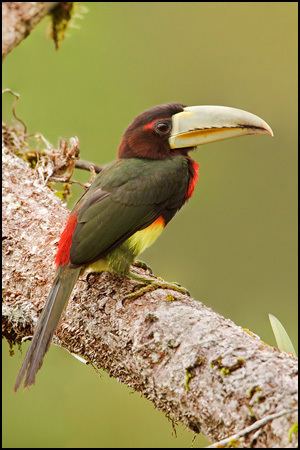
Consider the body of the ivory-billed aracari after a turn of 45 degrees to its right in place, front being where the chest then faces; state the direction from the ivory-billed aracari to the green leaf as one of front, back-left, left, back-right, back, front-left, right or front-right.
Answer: front

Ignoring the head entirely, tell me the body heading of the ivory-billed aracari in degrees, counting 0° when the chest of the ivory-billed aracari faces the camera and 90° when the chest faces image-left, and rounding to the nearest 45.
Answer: approximately 270°

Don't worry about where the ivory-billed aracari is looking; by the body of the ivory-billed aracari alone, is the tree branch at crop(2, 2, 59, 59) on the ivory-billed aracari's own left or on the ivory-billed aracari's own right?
on the ivory-billed aracari's own left
